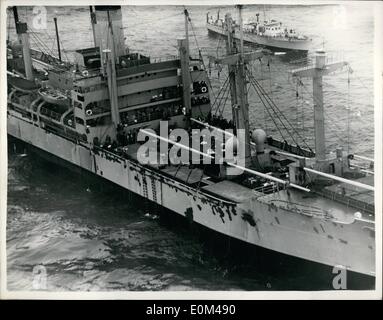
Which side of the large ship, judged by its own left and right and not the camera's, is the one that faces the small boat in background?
left

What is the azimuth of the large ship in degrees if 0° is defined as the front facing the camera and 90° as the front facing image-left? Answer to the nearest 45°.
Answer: approximately 315°
